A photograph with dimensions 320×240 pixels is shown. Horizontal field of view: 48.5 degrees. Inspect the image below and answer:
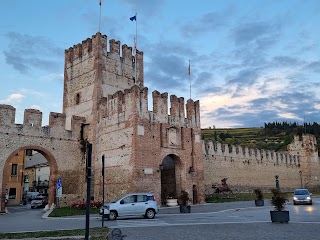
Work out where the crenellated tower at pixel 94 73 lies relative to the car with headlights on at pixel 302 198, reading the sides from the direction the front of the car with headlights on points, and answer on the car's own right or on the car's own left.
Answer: on the car's own right

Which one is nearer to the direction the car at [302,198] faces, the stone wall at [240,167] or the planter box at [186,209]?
the planter box

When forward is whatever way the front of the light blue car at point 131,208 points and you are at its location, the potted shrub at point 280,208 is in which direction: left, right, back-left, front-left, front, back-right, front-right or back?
back-left

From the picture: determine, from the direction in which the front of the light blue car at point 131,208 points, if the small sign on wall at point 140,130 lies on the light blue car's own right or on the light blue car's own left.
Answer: on the light blue car's own right

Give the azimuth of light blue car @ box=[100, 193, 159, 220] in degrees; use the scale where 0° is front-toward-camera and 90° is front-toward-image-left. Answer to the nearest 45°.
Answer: approximately 90°

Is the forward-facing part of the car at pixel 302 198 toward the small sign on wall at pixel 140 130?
no

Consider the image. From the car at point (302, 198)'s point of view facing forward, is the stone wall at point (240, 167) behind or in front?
behind

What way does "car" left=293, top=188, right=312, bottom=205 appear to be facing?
toward the camera

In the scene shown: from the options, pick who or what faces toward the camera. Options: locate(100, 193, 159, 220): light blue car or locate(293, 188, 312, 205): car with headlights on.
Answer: the car with headlights on

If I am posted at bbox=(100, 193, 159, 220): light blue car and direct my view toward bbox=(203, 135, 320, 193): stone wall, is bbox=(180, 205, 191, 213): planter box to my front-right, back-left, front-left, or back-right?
front-right

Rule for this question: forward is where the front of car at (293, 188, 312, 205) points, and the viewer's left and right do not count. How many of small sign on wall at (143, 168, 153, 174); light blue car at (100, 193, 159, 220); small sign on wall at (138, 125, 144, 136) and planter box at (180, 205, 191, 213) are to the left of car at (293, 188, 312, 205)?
0

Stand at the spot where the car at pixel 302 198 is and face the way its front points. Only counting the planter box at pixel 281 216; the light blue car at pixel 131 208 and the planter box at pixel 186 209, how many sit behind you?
0

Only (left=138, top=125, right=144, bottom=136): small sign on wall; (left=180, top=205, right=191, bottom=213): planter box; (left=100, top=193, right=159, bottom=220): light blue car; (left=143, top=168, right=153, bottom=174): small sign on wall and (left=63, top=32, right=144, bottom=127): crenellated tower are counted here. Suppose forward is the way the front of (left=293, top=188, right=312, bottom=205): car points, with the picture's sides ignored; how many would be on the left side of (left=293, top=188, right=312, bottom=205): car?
0

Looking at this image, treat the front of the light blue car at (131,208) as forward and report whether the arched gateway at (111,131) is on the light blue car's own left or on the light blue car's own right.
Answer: on the light blue car's own right

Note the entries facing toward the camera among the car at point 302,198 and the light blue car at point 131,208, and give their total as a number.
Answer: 1

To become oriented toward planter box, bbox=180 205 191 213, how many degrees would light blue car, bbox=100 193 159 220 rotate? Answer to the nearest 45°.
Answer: approximately 135° to its right

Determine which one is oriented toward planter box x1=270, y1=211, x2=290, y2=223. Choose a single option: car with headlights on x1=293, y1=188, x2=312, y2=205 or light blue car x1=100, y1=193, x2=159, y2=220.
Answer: the car with headlights on

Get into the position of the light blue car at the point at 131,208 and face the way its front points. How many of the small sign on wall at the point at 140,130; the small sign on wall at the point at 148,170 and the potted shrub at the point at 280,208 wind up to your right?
2
